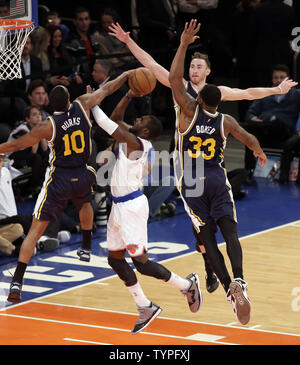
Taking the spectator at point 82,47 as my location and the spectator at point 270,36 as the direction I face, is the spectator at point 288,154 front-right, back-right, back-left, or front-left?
front-right

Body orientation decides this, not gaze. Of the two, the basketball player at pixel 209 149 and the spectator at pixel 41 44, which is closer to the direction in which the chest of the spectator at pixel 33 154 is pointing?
the basketball player

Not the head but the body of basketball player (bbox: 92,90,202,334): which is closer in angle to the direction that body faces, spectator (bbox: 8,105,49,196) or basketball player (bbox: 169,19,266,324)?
the spectator

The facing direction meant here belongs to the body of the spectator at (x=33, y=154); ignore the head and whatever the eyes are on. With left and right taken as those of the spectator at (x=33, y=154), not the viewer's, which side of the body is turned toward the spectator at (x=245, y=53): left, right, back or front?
left

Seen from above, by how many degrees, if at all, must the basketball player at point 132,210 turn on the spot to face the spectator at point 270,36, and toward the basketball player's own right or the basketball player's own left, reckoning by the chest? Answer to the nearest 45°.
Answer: approximately 90° to the basketball player's own right

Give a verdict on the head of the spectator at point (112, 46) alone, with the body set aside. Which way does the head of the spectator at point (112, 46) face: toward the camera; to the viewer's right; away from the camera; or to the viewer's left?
toward the camera

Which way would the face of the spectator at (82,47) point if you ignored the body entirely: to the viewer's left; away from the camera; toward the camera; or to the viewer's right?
toward the camera

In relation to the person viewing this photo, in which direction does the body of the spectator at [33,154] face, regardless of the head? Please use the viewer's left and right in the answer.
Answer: facing the viewer and to the right of the viewer

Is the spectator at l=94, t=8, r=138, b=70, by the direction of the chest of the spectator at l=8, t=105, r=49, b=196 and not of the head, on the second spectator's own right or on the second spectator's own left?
on the second spectator's own left

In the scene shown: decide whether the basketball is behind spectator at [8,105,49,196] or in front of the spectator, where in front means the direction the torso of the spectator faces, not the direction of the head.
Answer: in front

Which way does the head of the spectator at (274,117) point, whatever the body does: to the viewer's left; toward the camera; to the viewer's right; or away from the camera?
toward the camera
